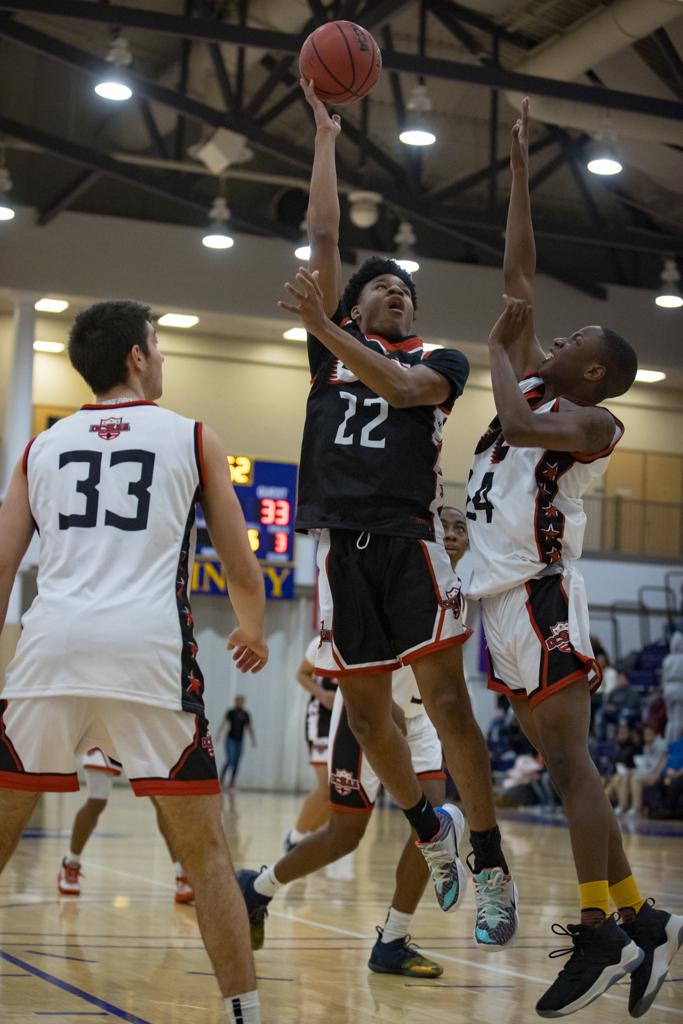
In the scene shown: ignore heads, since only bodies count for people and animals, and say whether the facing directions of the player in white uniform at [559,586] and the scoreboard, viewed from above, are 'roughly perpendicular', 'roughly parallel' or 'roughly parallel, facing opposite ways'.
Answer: roughly perpendicular

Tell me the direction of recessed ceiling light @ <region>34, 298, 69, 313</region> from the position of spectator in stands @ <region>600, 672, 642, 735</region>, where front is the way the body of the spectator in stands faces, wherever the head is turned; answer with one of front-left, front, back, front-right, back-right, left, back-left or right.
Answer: front-right

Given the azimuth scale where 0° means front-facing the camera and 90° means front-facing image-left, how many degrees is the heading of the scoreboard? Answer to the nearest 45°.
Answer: approximately 0°

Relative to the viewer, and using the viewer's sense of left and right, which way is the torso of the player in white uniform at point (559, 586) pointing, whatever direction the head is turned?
facing to the left of the viewer

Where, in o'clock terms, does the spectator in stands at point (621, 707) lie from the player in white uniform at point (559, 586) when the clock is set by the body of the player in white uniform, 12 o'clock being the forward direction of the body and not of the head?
The spectator in stands is roughly at 3 o'clock from the player in white uniform.

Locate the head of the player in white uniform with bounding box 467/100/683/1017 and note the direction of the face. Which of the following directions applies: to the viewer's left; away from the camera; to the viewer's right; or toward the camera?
to the viewer's left

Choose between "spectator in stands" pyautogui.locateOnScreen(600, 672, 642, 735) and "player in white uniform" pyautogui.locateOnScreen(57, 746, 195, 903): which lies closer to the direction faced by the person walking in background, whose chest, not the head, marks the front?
the player in white uniform
